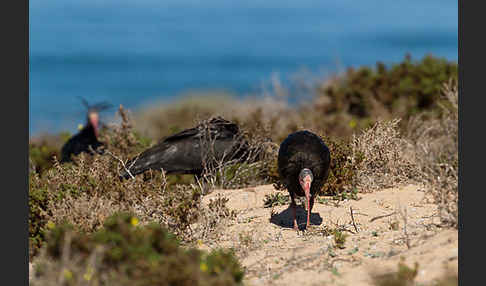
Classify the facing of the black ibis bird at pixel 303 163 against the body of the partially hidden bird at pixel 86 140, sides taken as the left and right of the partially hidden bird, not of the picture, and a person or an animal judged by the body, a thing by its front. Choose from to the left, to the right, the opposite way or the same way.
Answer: to the right

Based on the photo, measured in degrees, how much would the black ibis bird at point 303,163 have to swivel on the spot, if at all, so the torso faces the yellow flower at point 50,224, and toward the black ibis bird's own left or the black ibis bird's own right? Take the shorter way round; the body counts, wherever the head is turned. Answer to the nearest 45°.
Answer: approximately 45° to the black ibis bird's own right

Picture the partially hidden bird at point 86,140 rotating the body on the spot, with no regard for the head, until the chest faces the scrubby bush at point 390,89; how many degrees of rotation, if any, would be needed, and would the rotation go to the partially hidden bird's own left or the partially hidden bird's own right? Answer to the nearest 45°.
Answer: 0° — it already faces it

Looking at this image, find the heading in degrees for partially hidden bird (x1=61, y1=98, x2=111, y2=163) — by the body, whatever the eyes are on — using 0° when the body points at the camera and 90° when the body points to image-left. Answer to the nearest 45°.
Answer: approximately 270°

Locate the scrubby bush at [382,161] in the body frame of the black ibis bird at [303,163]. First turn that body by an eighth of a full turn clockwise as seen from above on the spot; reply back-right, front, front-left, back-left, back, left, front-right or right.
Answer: back

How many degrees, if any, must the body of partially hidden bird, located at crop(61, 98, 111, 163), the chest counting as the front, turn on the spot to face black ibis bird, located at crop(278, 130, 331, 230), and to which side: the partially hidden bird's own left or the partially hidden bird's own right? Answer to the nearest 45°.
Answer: approximately 45° to the partially hidden bird's own right

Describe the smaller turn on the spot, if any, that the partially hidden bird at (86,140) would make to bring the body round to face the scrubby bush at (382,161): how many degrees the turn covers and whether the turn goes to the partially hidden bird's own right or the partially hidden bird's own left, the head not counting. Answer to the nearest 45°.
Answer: approximately 45° to the partially hidden bird's own right

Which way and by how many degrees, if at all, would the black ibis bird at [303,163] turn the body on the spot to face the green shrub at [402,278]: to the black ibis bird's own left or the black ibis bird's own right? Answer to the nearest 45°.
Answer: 0° — it already faces it

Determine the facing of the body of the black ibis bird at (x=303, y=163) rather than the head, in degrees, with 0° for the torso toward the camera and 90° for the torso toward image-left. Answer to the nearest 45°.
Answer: approximately 0°
